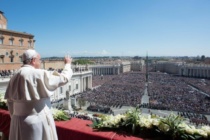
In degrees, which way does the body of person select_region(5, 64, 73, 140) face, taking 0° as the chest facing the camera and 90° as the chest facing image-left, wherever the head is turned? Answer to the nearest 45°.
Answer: approximately 225°
